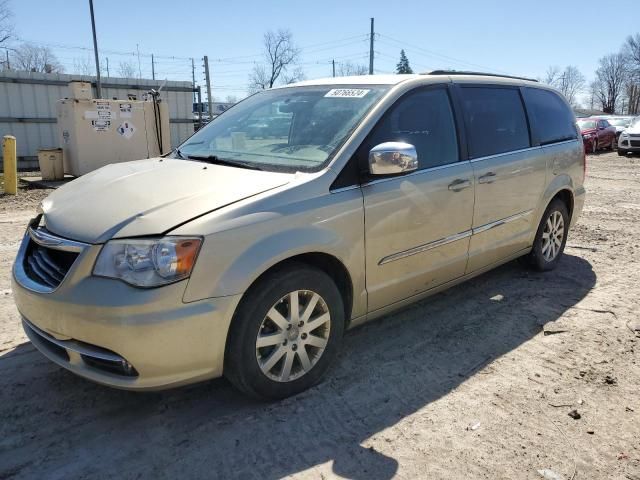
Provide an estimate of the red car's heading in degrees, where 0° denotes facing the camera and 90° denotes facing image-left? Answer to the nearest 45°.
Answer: approximately 45°

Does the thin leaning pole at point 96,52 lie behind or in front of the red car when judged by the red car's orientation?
in front

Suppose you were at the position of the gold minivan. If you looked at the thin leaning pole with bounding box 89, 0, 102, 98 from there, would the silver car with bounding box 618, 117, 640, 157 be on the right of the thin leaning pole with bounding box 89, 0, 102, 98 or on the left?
right

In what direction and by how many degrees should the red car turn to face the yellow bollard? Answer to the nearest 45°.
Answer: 0° — it already faces it

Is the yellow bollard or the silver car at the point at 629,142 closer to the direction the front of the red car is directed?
the yellow bollard

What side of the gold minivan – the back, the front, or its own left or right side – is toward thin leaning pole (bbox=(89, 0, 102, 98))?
right

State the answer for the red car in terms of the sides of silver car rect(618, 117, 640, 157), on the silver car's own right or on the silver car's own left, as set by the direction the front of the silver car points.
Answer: on the silver car's own right

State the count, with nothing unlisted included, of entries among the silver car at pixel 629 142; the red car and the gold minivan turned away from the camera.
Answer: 0

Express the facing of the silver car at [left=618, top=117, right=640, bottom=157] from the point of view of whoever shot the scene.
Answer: facing the viewer and to the left of the viewer

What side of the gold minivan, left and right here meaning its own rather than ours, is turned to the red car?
back

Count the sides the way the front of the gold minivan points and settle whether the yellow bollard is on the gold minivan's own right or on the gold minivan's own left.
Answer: on the gold minivan's own right
